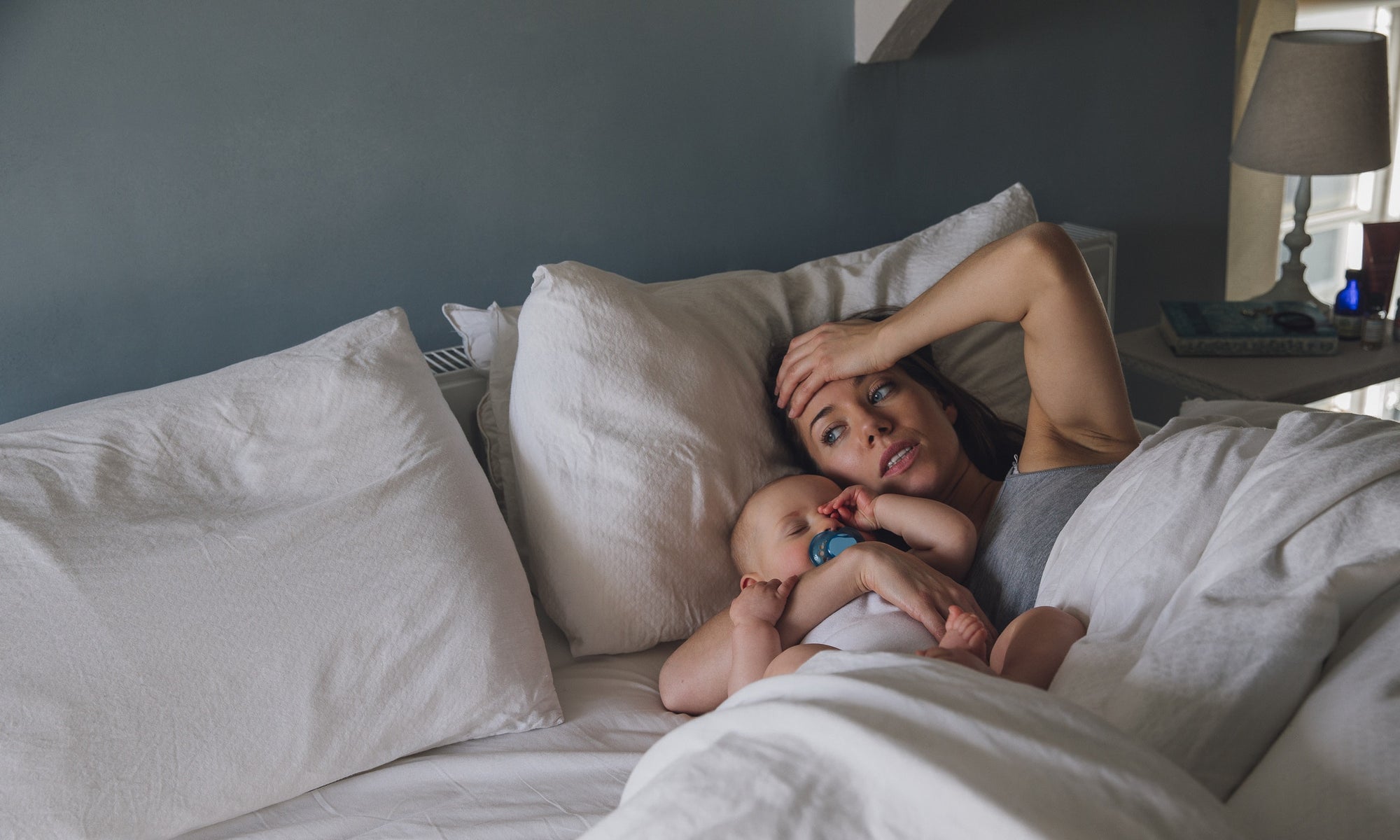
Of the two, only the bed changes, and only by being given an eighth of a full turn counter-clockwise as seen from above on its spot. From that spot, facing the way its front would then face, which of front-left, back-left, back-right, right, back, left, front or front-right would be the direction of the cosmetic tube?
front-left

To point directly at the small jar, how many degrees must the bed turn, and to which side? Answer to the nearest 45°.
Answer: approximately 90° to its left

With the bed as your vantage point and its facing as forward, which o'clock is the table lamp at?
The table lamp is roughly at 9 o'clock from the bed.

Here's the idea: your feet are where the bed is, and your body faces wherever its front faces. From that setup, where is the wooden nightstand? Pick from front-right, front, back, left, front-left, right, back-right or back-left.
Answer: left

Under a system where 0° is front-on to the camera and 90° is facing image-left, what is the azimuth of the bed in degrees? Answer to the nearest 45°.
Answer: approximately 315°

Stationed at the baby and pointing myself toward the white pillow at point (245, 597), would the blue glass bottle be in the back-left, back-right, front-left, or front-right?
back-right

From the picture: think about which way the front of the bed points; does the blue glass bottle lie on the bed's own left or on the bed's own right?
on the bed's own left
